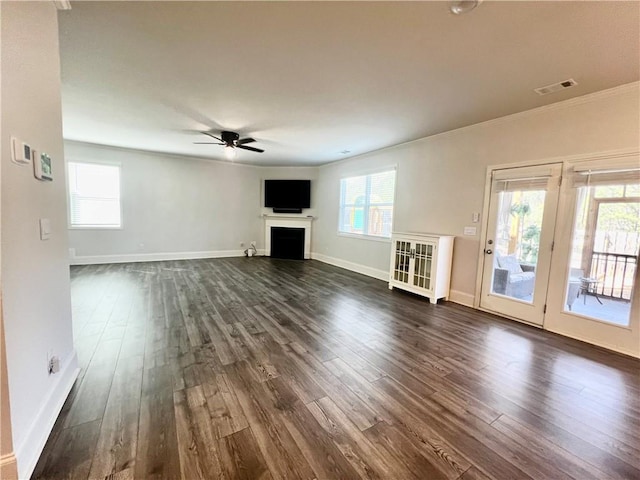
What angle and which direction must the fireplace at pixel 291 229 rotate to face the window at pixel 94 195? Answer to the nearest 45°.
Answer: approximately 90° to its right

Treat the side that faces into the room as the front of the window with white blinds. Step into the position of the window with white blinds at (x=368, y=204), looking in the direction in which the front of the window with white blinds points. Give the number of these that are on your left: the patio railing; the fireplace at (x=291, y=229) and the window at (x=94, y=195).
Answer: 1

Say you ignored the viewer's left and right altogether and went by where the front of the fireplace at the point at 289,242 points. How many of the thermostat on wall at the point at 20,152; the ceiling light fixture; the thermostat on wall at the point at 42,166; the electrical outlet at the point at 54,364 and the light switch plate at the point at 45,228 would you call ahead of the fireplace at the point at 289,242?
5

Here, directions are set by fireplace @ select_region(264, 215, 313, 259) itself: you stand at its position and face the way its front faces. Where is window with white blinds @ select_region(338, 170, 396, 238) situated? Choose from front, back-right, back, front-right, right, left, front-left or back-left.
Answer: front-left

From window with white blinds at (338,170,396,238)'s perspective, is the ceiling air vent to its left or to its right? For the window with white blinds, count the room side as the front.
on its left

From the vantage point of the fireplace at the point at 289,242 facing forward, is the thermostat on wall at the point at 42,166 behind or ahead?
ahead

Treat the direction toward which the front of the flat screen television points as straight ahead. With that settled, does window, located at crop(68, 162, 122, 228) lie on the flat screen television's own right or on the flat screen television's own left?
on the flat screen television's own right

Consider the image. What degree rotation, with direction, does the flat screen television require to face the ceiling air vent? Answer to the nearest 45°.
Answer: approximately 45° to its left

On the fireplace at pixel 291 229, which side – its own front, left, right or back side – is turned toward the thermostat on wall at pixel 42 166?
front

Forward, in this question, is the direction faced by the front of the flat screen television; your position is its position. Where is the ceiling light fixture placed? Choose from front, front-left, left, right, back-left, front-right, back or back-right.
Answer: front

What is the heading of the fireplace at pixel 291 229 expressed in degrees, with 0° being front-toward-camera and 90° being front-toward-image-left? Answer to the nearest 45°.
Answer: approximately 0°

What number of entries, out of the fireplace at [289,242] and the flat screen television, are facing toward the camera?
2

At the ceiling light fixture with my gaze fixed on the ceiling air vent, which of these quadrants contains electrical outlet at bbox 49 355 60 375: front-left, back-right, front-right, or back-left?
back-left

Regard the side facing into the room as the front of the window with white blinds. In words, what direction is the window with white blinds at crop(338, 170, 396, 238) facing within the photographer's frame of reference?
facing the viewer and to the left of the viewer

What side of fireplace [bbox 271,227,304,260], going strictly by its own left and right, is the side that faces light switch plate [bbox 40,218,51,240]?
front

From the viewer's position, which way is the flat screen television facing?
facing the viewer

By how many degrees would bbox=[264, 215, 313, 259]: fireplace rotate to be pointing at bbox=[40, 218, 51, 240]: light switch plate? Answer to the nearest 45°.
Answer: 0° — it already faces it
